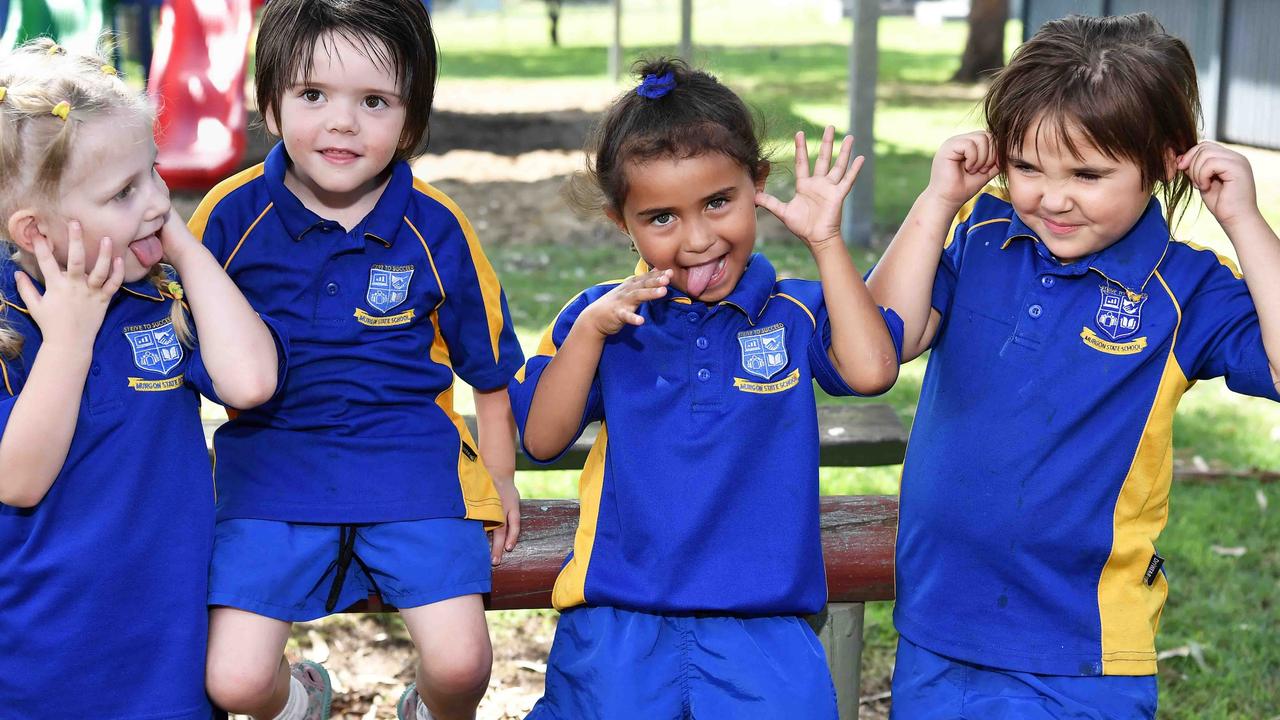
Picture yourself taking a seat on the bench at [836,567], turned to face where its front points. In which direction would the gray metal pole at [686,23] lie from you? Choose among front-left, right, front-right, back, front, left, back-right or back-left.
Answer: back

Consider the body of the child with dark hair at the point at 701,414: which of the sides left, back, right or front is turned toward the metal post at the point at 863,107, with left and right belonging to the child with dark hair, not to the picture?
back

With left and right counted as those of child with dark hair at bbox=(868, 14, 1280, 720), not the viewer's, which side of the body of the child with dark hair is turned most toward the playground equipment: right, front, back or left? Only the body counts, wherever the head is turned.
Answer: right

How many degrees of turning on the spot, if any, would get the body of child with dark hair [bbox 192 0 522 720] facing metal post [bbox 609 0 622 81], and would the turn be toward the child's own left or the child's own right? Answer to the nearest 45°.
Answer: approximately 180°

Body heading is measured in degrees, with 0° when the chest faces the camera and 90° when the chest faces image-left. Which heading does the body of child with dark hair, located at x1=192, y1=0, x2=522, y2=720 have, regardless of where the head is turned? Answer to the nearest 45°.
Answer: approximately 0°

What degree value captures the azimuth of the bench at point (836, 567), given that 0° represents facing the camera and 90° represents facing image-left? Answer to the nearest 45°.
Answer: approximately 0°

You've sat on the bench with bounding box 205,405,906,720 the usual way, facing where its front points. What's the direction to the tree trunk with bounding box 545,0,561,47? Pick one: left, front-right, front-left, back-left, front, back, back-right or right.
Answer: back

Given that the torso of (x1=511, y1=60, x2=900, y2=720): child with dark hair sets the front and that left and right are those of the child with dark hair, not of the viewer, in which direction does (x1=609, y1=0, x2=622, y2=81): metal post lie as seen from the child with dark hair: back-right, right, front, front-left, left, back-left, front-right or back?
back

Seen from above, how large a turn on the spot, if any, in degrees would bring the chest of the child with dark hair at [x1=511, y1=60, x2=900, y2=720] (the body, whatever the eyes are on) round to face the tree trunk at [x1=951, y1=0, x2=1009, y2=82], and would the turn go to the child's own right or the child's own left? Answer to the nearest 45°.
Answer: approximately 180°
